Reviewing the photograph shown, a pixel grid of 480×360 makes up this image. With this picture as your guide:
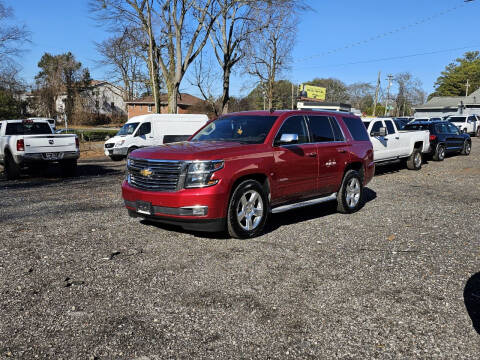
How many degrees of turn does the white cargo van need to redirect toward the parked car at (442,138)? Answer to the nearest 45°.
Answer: approximately 135° to its left

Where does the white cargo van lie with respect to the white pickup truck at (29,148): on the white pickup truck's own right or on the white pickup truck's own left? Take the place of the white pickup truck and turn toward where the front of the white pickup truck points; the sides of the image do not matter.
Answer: on the white pickup truck's own right

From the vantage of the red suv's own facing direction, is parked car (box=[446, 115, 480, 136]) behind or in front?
behind

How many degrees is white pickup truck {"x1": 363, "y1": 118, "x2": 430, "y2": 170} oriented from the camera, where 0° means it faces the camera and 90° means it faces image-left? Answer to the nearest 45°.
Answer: approximately 45°

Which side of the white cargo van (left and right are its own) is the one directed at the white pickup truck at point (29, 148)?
front

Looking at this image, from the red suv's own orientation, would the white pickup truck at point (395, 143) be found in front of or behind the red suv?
behind

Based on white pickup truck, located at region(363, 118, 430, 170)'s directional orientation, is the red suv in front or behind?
in front

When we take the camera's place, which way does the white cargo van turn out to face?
facing the viewer and to the left of the viewer

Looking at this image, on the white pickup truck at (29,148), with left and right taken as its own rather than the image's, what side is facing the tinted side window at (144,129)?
right

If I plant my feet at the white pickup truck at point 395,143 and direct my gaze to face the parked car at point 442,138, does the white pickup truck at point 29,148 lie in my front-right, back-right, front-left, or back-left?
back-left

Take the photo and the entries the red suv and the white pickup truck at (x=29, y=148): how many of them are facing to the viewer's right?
0

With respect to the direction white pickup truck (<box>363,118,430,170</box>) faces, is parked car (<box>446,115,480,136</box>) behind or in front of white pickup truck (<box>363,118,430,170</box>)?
behind

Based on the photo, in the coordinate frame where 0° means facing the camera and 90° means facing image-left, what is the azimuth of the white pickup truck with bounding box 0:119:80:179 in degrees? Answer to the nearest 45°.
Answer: approximately 135°

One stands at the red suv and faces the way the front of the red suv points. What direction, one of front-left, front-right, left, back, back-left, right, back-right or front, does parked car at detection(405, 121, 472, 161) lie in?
back

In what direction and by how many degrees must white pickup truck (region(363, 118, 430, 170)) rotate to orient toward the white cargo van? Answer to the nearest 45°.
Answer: approximately 45° to its right
